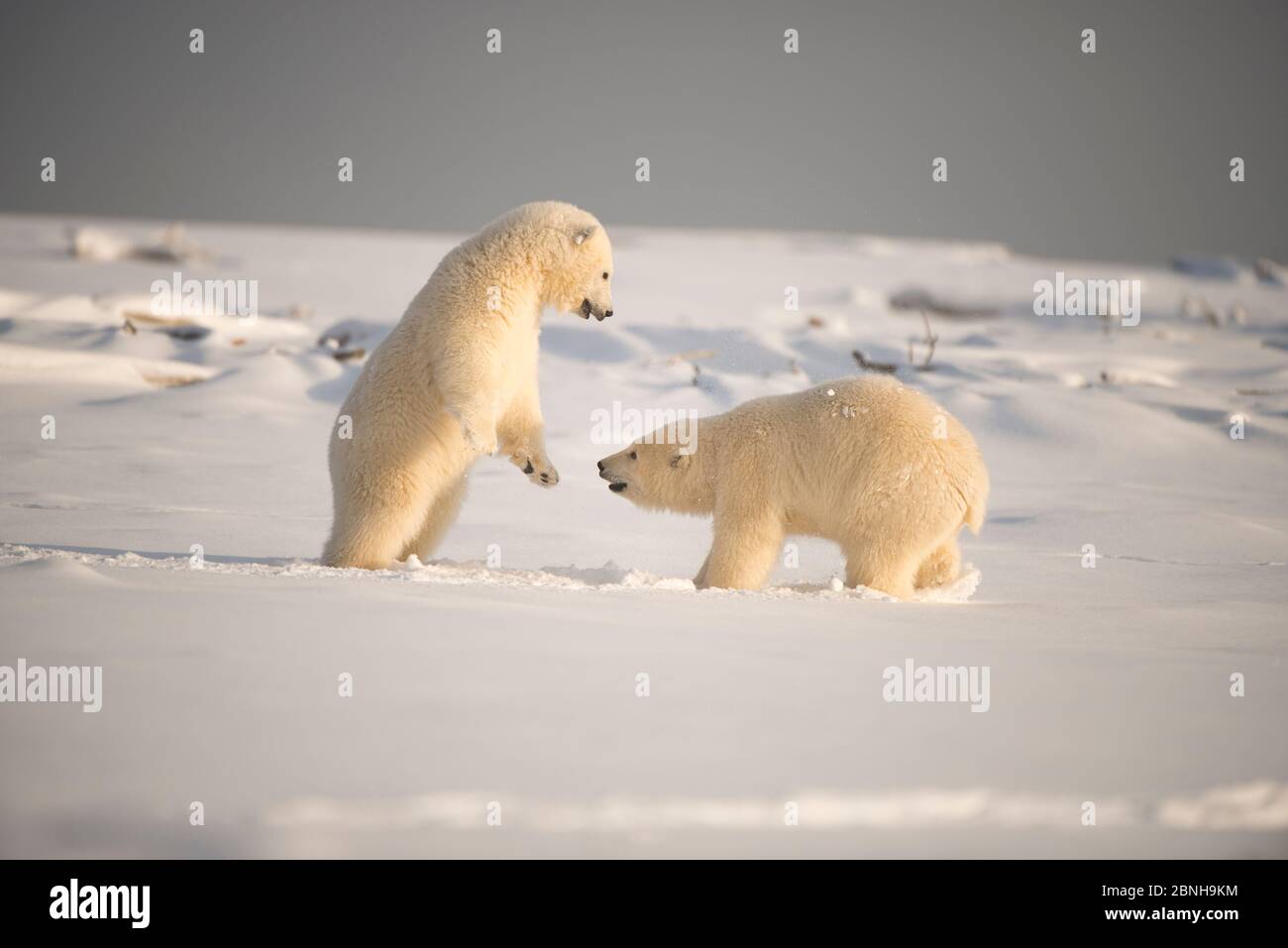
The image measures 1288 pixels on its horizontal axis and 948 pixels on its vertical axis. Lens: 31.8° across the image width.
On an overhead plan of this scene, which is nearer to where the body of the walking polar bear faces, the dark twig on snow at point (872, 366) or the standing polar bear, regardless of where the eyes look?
the standing polar bear

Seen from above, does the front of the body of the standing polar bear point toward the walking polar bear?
yes

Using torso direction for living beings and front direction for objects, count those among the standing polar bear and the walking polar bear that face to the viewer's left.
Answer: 1

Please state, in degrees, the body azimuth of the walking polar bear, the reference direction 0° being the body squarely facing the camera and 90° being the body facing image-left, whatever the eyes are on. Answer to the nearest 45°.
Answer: approximately 90°

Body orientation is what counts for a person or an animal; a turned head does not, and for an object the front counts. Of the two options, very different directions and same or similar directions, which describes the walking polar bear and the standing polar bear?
very different directions

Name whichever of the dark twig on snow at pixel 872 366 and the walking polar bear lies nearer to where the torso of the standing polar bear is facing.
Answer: the walking polar bear

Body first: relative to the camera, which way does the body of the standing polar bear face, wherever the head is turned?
to the viewer's right

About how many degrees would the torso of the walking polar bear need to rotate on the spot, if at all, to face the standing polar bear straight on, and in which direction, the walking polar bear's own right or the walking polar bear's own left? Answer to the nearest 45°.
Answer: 0° — it already faces it

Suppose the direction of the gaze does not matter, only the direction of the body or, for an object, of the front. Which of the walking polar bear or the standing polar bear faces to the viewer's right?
the standing polar bear

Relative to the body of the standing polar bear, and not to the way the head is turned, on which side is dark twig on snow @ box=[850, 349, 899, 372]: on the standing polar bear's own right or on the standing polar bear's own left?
on the standing polar bear's own left

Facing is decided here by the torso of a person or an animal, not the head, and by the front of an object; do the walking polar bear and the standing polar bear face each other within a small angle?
yes
